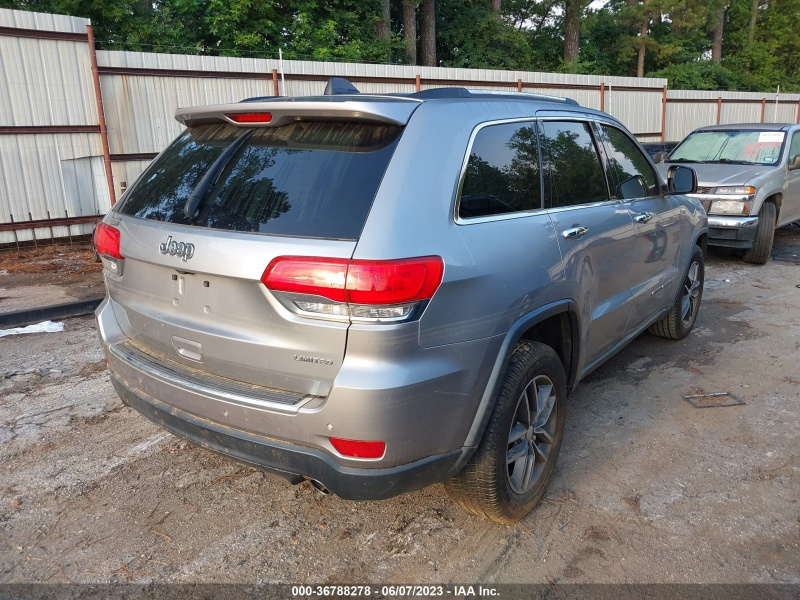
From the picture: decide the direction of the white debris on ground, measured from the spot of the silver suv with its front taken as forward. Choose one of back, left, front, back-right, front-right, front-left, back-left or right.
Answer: left

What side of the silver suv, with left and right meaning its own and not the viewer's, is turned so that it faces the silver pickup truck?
front

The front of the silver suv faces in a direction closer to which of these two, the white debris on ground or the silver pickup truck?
the silver pickup truck

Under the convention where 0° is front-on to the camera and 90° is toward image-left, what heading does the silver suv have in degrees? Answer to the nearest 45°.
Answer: approximately 225°

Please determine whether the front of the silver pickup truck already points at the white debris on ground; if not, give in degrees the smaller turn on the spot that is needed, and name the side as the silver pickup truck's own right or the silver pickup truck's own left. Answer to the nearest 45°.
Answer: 0° — it already faces it

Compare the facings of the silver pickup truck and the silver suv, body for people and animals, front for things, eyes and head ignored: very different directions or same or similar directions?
very different directions

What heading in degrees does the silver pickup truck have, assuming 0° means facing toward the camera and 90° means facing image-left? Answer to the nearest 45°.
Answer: approximately 45°
